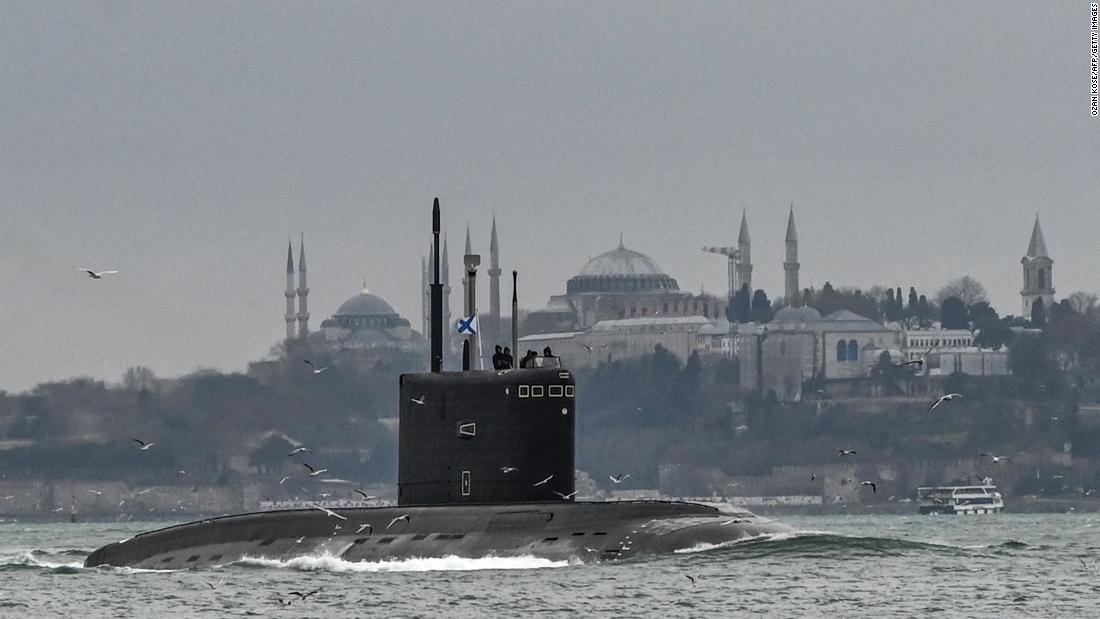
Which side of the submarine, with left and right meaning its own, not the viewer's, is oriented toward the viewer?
right

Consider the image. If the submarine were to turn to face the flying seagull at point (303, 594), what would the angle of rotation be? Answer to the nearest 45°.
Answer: approximately 135° to its right
